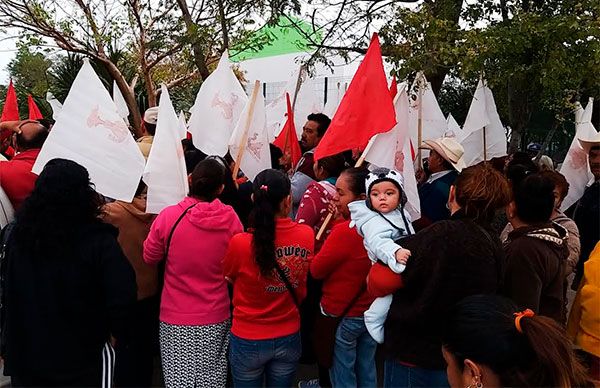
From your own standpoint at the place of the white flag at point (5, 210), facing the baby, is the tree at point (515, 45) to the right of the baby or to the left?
left

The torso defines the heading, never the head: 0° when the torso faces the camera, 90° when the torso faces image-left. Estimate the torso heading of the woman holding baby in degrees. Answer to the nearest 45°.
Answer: approximately 135°

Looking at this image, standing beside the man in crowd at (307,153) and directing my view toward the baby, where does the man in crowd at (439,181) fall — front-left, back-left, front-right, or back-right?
front-left

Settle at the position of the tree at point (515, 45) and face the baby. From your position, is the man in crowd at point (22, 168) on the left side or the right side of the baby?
right

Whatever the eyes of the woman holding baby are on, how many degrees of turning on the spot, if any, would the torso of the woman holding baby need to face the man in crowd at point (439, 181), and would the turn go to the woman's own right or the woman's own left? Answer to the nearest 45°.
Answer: approximately 45° to the woman's own right

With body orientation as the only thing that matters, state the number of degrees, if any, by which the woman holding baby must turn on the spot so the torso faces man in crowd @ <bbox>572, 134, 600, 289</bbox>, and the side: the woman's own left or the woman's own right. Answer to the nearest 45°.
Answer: approximately 90° to the woman's own right

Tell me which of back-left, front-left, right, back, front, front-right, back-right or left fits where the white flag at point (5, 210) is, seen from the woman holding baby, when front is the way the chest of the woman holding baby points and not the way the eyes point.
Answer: front-left

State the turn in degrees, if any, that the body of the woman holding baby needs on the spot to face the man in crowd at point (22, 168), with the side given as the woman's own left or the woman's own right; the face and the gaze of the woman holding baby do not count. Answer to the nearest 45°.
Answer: approximately 45° to the woman's own left

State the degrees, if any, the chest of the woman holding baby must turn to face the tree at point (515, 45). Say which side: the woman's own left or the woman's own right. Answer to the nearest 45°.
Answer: approximately 45° to the woman's own right

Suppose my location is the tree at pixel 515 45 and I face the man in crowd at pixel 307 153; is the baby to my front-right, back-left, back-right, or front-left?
front-left

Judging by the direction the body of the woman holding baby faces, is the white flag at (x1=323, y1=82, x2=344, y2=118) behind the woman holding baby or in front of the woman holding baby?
in front

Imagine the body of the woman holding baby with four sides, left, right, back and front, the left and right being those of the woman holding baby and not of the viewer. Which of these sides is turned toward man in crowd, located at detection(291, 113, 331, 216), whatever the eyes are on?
front
